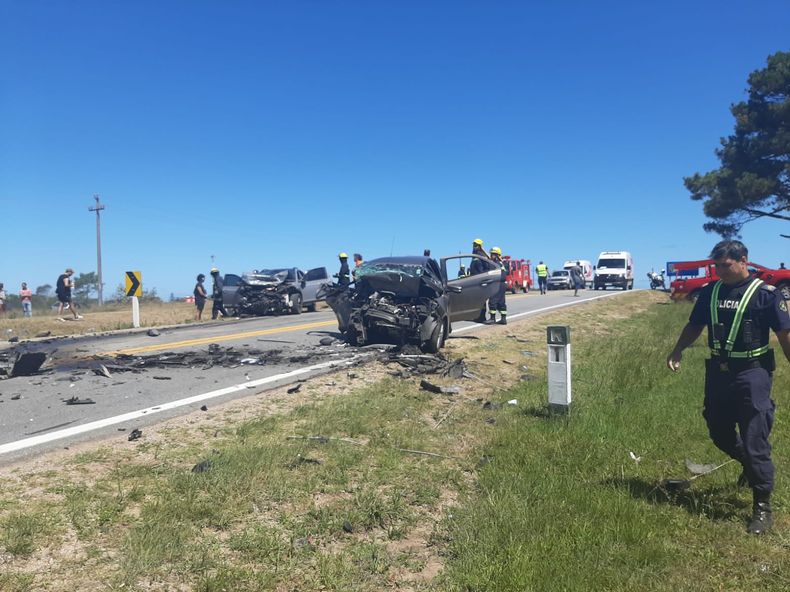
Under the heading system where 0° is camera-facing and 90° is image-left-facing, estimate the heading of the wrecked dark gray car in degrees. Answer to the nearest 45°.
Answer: approximately 0°

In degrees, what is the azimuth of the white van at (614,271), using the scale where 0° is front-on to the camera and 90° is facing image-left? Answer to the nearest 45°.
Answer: approximately 0°

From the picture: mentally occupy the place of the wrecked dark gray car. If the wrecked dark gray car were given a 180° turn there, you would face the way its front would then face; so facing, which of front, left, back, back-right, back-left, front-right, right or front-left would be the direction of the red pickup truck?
front-right

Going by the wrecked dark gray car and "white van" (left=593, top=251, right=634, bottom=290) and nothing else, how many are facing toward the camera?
2

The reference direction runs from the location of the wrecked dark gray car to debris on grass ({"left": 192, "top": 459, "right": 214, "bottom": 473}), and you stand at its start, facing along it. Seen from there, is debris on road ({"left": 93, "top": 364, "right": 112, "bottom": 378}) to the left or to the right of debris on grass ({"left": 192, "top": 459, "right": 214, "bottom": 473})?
right

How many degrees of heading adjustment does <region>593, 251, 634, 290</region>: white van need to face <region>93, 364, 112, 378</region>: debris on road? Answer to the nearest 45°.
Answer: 0° — it already faces it

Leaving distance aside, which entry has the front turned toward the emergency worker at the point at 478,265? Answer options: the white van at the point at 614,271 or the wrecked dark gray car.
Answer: the white van
